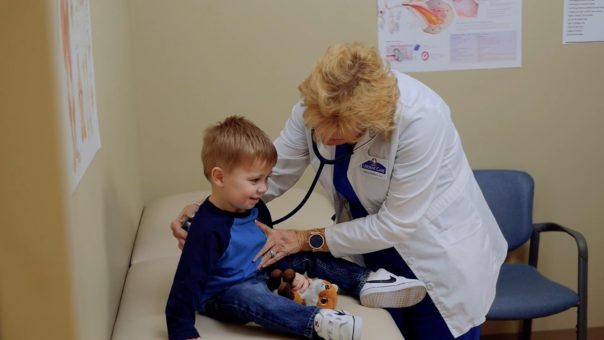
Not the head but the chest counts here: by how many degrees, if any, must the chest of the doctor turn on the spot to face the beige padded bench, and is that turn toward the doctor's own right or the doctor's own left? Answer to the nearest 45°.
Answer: approximately 45° to the doctor's own right

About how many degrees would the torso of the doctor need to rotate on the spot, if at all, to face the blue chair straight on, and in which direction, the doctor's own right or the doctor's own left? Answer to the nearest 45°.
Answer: approximately 180°

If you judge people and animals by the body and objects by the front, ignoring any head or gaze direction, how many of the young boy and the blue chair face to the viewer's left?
0

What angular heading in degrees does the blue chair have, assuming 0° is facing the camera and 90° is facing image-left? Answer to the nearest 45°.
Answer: approximately 315°

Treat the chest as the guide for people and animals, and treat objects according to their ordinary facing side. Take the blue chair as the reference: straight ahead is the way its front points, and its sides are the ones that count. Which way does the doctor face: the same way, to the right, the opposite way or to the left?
to the right

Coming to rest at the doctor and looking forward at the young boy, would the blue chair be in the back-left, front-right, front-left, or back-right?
back-right

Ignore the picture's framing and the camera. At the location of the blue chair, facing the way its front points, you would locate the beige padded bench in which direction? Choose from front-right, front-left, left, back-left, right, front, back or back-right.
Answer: right

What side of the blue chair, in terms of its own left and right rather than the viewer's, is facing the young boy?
right

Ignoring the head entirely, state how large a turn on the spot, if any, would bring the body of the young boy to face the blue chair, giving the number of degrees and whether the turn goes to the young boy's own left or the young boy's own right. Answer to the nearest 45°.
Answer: approximately 90° to the young boy's own left

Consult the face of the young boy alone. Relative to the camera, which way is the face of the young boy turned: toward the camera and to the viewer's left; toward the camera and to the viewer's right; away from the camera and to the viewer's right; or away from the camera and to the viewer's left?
toward the camera and to the viewer's right

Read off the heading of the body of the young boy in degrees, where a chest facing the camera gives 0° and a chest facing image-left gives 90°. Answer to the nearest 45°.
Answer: approximately 315°

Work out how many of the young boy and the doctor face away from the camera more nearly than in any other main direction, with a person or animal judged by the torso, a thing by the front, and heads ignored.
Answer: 0
